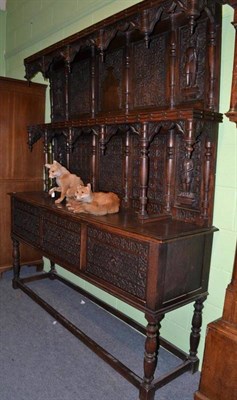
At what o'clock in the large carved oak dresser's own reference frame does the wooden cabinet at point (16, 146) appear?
The wooden cabinet is roughly at 3 o'clock from the large carved oak dresser.

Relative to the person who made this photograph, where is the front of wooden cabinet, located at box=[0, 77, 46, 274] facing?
facing the viewer and to the right of the viewer

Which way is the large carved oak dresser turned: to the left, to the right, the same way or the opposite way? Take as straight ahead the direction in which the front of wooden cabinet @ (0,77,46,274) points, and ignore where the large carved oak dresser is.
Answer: to the right

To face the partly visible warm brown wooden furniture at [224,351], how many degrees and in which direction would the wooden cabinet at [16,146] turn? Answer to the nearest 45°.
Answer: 0° — it already faces it

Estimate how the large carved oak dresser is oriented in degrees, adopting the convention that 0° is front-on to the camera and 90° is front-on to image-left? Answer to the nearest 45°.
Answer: approximately 45°

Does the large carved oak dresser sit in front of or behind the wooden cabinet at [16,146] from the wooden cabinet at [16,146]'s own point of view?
in front
